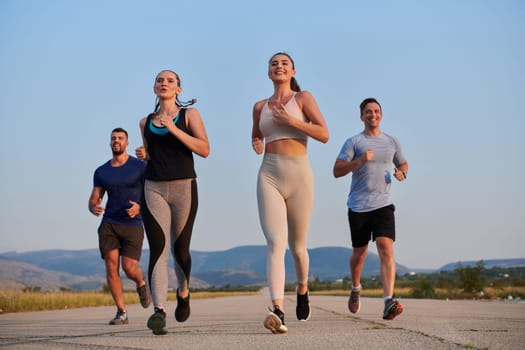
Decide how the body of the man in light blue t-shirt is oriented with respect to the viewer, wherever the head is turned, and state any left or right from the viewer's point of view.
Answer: facing the viewer

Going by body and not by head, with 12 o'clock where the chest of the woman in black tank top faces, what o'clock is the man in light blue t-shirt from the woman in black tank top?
The man in light blue t-shirt is roughly at 8 o'clock from the woman in black tank top.

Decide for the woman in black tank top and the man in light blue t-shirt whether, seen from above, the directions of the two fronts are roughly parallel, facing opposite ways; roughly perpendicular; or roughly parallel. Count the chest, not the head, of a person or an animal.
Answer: roughly parallel

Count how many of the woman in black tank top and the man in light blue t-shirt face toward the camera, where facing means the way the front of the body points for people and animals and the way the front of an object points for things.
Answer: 2

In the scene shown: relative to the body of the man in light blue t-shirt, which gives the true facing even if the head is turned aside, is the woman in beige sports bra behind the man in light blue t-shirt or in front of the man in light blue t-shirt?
in front

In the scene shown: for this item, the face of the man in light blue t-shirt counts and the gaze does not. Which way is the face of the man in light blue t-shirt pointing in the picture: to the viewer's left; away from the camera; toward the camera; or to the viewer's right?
toward the camera

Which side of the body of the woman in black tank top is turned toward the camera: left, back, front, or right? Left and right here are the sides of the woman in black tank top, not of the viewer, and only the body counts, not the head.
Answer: front

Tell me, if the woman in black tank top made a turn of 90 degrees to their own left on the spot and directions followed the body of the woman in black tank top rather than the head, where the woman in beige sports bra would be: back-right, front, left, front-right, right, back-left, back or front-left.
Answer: front

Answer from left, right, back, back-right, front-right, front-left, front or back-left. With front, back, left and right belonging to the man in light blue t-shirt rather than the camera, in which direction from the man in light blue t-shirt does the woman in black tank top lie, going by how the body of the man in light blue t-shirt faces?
front-right
